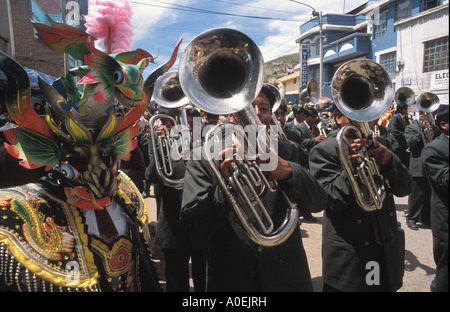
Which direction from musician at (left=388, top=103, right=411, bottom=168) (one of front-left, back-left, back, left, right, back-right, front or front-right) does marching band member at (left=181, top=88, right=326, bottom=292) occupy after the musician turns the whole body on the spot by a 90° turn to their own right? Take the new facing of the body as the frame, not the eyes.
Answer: front-left

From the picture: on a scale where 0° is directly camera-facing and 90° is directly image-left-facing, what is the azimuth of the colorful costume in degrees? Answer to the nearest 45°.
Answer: approximately 315°

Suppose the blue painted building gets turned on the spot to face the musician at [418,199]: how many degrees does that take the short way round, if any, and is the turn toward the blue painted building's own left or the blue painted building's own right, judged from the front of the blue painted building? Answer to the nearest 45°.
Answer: approximately 45° to the blue painted building's own left

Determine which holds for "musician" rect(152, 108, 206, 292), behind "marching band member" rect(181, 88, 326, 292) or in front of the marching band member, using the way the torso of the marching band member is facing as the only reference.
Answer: behind

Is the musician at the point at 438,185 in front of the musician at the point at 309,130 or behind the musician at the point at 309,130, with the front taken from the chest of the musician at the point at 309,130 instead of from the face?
in front

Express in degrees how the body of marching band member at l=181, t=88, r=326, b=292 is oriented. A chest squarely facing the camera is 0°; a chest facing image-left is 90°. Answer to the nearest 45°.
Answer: approximately 0°

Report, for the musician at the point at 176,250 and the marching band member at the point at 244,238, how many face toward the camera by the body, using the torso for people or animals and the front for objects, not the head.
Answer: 2

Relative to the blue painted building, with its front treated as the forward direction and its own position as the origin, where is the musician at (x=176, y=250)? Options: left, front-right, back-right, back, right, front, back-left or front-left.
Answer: front-left

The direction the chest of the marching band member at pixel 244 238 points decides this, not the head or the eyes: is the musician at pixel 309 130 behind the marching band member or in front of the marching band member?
behind

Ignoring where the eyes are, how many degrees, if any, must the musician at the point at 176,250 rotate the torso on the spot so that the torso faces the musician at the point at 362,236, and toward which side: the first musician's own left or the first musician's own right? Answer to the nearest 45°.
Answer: approximately 45° to the first musician's own left

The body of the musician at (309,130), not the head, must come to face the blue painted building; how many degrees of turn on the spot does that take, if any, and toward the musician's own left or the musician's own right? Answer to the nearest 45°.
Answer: approximately 135° to the musician's own left

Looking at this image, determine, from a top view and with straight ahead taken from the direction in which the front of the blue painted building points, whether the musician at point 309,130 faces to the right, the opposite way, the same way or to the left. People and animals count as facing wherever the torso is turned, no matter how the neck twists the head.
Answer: to the left

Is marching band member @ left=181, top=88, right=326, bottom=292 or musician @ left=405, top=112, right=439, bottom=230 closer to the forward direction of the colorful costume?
the marching band member

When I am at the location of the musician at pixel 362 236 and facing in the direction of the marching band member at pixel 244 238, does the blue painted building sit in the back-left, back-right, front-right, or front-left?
back-right

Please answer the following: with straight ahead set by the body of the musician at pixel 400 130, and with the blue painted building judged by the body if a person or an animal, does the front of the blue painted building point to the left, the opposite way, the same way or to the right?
to the right

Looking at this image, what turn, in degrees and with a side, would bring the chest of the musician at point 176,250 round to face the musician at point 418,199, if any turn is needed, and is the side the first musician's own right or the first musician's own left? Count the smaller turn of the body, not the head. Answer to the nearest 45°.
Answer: approximately 135° to the first musician's own left

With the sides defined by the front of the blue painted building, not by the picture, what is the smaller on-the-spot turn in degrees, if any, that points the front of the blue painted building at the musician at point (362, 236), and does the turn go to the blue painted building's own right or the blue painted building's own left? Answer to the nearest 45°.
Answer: approximately 45° to the blue painted building's own left

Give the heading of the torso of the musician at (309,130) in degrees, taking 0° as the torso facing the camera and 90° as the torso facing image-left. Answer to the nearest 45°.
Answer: approximately 315°
